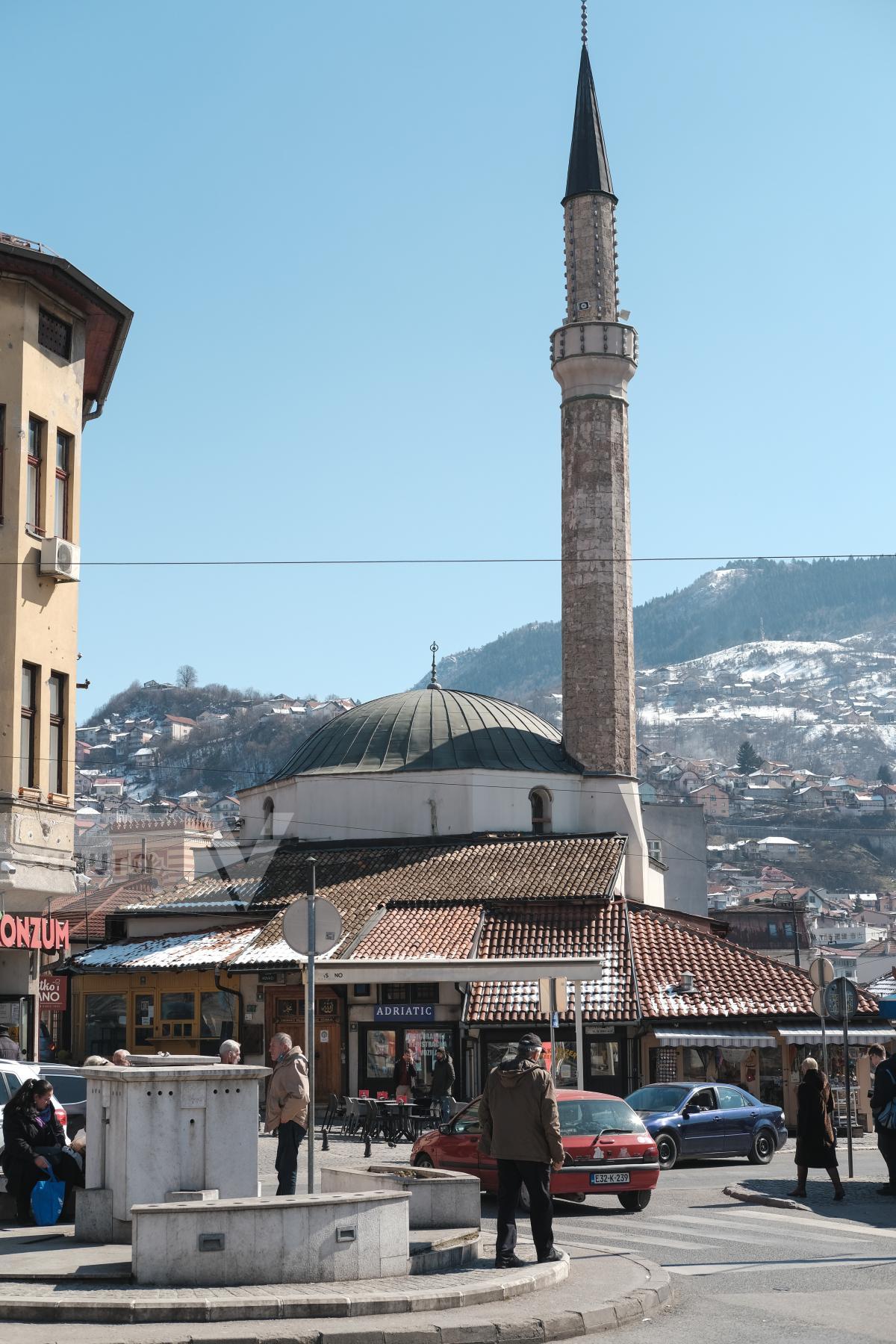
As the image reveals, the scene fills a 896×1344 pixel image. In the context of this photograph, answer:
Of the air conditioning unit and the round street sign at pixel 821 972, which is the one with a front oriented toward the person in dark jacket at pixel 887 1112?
the air conditioning unit

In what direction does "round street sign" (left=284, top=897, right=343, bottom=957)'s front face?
away from the camera

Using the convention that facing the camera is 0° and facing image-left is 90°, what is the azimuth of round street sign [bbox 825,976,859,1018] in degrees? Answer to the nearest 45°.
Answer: approximately 180°

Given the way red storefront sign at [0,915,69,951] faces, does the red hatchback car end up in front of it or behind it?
in front

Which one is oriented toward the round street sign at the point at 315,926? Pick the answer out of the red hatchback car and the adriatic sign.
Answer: the adriatic sign
